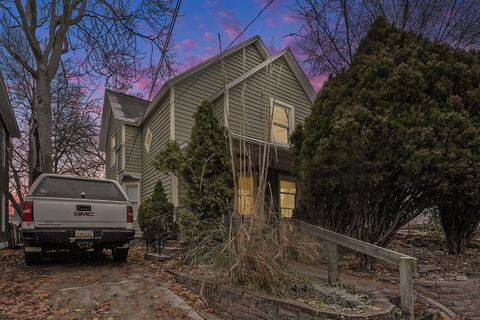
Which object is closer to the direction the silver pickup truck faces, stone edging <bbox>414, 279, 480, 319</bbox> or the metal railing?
the metal railing

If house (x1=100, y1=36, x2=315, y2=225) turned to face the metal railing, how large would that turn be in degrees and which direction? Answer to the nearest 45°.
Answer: approximately 45° to its right

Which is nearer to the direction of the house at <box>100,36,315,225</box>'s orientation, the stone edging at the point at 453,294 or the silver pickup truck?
the stone edging

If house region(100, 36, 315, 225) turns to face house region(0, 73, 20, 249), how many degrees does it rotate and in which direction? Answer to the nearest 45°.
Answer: approximately 135° to its right

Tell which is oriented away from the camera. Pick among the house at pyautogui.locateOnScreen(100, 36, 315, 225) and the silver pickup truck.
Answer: the silver pickup truck

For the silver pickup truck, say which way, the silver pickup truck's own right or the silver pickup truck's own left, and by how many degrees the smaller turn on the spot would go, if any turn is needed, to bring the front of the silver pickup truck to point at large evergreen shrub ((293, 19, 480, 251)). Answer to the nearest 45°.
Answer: approximately 135° to the silver pickup truck's own right

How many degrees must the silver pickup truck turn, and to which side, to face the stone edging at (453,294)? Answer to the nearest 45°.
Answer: approximately 135° to its right

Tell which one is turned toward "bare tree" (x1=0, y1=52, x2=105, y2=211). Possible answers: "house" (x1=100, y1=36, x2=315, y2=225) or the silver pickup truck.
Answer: the silver pickup truck

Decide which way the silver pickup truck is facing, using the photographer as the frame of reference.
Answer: facing away from the viewer

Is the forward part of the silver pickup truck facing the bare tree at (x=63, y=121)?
yes

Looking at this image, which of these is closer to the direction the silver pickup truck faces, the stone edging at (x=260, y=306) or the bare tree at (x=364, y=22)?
the bare tree

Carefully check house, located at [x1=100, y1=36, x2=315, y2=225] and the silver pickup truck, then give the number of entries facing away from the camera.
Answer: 1
